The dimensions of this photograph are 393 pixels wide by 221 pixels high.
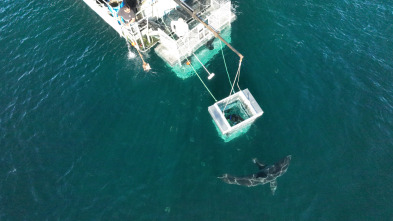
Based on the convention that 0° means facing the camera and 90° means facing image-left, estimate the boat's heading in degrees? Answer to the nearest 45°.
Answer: approximately 135°

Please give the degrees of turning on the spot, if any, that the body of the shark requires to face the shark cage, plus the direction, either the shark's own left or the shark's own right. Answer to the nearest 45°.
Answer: approximately 45° to the shark's own left

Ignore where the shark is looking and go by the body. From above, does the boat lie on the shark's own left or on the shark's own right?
on the shark's own left

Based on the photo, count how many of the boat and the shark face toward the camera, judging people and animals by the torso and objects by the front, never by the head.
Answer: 0

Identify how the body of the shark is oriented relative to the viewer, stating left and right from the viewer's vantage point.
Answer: facing away from the viewer and to the right of the viewer

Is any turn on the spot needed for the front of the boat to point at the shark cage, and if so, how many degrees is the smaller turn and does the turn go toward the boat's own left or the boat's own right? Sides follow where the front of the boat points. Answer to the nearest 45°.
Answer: approximately 135° to the boat's own left

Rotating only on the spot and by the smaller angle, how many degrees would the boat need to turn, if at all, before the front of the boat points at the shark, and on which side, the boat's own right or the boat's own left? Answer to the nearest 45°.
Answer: approximately 135° to the boat's own left

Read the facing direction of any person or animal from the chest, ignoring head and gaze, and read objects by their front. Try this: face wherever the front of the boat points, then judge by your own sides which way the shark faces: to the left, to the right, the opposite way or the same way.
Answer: to the right
